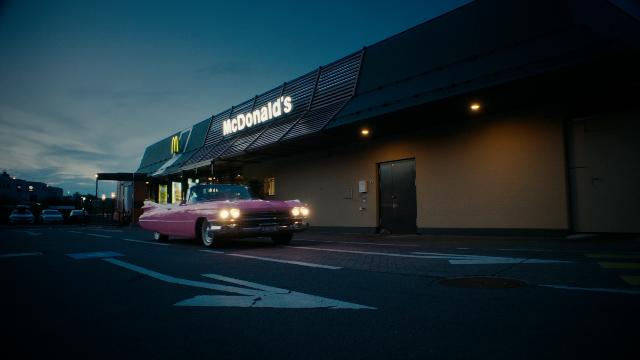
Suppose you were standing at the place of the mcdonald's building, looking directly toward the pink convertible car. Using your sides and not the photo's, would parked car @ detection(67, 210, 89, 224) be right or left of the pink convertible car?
right

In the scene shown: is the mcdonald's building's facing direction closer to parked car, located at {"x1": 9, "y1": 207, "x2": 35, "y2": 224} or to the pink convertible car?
the pink convertible car

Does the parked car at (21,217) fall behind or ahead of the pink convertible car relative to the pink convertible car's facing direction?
behind

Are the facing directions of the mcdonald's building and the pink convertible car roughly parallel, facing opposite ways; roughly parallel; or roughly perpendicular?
roughly perpendicular

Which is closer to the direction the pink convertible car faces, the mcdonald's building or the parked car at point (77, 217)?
the mcdonald's building

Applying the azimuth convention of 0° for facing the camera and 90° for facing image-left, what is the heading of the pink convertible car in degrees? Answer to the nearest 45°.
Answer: approximately 315°

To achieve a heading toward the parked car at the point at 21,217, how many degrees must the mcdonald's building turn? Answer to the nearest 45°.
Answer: approximately 90° to its right

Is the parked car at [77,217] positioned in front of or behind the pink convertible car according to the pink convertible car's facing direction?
behind
